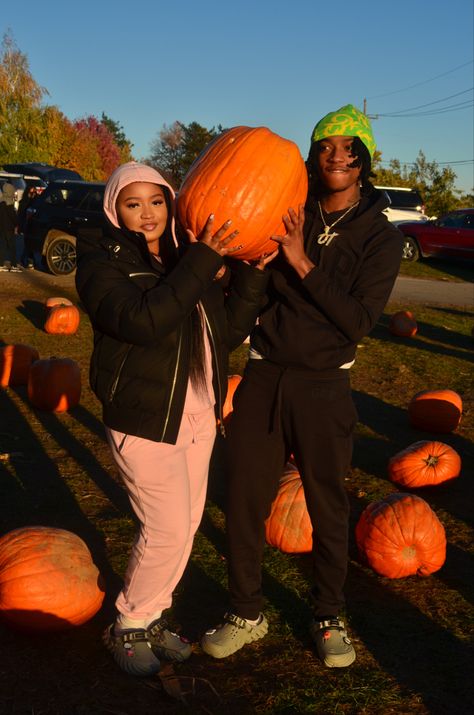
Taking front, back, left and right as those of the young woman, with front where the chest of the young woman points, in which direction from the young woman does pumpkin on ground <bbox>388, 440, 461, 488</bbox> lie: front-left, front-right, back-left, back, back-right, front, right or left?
left

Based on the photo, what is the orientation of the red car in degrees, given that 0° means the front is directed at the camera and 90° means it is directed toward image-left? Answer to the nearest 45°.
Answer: approximately 90°

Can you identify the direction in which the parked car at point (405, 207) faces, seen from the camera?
facing to the left of the viewer

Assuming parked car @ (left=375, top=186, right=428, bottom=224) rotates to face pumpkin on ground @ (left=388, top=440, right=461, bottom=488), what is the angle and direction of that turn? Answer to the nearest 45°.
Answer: approximately 90° to its left

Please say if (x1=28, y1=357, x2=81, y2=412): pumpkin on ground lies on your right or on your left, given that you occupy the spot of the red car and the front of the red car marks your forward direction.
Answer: on your left

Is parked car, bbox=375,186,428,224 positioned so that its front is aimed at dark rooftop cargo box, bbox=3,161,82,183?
no

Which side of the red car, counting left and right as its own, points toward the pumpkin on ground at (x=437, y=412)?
left

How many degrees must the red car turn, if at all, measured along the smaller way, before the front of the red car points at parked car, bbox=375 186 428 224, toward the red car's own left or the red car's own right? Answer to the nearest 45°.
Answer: approximately 90° to the red car's own right

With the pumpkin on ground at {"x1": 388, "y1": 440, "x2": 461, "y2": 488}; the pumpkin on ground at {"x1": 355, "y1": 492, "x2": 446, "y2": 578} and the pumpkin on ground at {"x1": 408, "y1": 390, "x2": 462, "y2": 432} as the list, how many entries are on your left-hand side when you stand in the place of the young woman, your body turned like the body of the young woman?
3

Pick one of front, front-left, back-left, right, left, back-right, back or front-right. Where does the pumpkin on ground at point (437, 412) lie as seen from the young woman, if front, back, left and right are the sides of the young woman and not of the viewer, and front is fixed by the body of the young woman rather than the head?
left

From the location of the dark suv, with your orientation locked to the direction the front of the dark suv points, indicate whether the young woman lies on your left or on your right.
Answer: on your right
